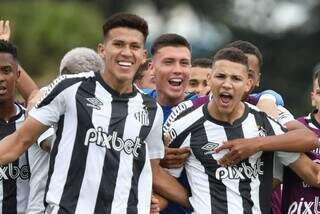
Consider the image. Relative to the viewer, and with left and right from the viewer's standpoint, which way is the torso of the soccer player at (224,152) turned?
facing the viewer

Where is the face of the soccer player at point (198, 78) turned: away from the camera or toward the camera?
toward the camera

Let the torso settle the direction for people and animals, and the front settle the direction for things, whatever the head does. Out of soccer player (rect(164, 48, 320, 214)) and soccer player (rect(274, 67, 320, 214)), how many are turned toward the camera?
2

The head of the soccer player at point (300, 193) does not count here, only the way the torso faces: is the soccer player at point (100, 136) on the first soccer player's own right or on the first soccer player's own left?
on the first soccer player's own right

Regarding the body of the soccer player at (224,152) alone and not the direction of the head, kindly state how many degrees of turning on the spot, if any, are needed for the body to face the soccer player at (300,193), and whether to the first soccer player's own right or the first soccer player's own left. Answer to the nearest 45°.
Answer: approximately 135° to the first soccer player's own left

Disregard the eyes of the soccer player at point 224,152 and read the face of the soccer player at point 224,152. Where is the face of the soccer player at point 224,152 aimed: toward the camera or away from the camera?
toward the camera

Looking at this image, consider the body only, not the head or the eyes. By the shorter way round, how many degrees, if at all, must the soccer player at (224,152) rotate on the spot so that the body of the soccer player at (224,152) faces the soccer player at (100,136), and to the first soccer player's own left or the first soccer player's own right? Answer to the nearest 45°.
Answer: approximately 45° to the first soccer player's own right

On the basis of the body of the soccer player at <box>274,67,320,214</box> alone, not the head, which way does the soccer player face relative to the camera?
toward the camera

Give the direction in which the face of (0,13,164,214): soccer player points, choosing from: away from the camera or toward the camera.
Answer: toward the camera

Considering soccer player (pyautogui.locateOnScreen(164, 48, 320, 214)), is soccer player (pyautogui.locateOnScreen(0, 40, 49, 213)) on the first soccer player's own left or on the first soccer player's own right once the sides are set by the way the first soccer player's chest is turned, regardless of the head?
on the first soccer player's own right

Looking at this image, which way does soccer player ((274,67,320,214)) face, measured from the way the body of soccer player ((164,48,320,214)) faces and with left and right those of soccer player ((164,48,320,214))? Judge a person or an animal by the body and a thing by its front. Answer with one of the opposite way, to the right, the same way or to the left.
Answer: the same way
